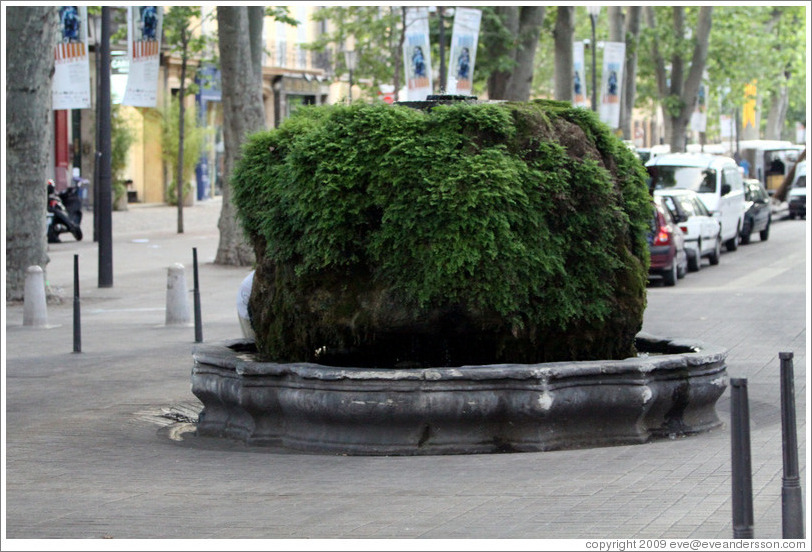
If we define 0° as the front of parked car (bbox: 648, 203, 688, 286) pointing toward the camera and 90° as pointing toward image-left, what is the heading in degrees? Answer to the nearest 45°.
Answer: approximately 225°

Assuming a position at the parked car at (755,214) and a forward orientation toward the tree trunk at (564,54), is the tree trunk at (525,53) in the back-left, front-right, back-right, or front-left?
front-left

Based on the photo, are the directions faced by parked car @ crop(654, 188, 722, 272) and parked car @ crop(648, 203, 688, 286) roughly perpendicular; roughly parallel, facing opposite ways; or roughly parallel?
roughly parallel

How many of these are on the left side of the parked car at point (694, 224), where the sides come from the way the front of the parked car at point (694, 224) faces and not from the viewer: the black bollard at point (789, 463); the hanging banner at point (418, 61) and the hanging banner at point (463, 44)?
2

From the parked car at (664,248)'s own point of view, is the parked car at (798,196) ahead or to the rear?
ahead

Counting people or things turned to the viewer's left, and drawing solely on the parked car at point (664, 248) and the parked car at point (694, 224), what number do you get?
0

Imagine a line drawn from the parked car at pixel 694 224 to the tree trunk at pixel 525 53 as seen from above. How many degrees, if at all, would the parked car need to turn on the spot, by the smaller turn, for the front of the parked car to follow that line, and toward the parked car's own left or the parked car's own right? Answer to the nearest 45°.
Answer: approximately 90° to the parked car's own left

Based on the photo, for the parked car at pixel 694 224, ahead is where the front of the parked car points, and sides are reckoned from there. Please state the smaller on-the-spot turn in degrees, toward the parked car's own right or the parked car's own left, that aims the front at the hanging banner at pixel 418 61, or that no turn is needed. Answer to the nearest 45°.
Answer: approximately 90° to the parked car's own left

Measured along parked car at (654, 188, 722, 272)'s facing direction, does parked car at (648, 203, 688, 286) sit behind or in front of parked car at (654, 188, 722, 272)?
behind

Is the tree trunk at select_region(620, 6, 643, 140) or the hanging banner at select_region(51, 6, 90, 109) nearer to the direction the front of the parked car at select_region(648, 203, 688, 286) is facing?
the tree trunk

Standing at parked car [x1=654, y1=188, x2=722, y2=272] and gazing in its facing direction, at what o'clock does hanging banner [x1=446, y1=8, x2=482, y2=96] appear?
The hanging banner is roughly at 9 o'clock from the parked car.

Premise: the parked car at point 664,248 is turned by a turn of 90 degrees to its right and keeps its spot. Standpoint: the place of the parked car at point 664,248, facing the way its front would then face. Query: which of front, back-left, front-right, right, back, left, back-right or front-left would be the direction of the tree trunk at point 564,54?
back-left

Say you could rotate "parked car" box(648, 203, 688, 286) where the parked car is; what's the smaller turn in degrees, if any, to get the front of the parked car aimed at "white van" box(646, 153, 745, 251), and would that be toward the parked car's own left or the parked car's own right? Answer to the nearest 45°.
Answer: approximately 45° to the parked car's own left

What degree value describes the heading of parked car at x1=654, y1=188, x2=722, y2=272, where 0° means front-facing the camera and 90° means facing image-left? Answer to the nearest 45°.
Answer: approximately 225°
